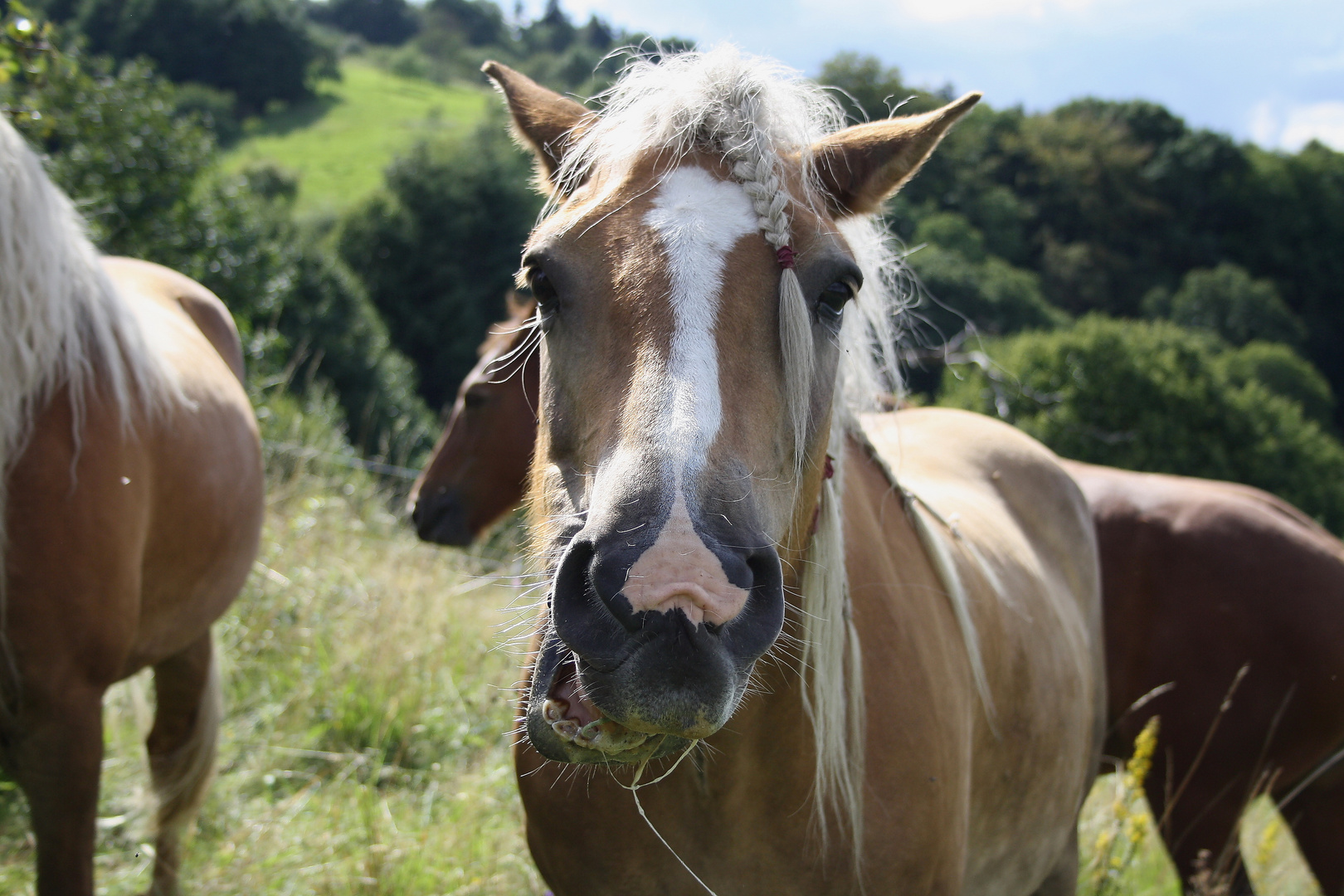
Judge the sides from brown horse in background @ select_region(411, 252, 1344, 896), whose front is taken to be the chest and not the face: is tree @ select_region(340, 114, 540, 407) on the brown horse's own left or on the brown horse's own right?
on the brown horse's own right

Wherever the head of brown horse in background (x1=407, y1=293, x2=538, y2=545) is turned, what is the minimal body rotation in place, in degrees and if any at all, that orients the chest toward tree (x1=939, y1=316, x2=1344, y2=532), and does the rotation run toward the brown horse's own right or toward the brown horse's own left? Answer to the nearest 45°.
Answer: approximately 135° to the brown horse's own right

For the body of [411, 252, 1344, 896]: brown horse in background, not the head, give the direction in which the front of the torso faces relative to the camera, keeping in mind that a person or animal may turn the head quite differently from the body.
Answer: to the viewer's left

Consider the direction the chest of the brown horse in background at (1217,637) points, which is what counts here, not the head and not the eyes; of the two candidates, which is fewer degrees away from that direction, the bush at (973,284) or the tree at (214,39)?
the tree
